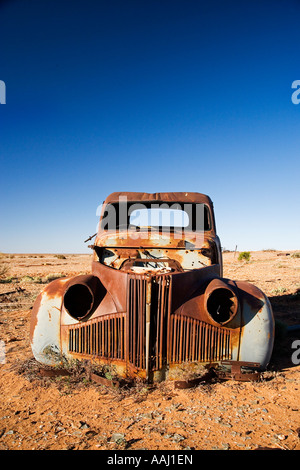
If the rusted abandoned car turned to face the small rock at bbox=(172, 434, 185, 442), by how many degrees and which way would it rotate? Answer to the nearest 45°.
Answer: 0° — it already faces it

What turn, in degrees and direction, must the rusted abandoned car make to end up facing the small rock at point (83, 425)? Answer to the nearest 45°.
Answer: approximately 45° to its right

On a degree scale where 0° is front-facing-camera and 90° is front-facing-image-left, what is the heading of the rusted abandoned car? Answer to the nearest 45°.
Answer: approximately 0°

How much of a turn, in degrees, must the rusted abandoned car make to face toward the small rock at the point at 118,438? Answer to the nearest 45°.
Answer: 0° — it already faces it
